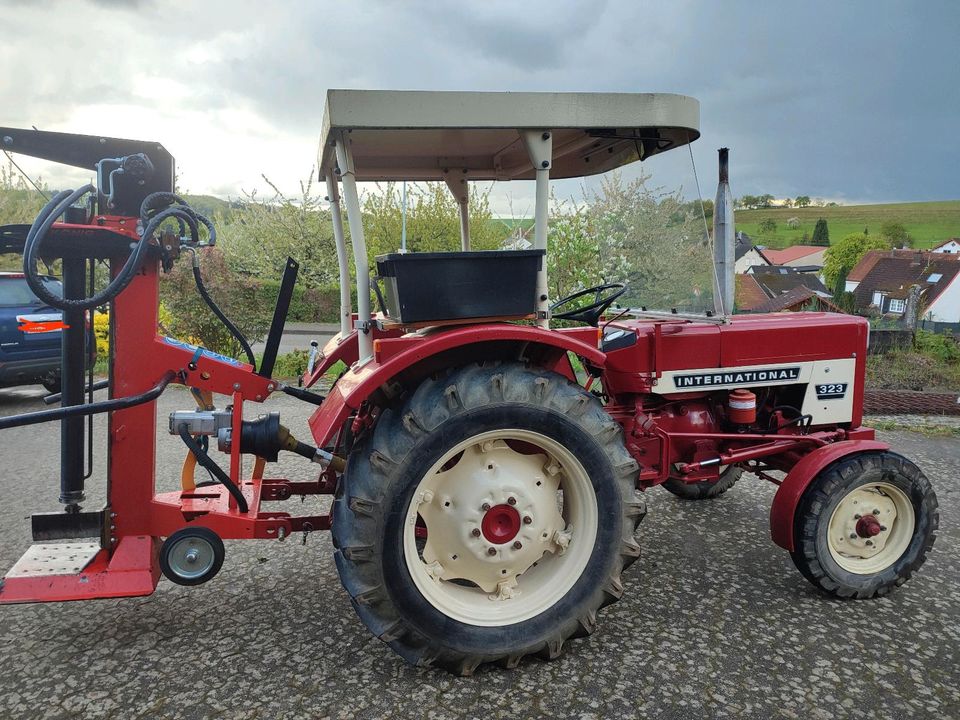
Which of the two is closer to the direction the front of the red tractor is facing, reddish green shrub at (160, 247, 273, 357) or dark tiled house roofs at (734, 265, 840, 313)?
the dark tiled house roofs

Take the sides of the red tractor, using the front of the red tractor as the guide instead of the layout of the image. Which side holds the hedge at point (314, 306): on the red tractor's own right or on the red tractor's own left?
on the red tractor's own left

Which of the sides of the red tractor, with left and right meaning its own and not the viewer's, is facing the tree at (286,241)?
left

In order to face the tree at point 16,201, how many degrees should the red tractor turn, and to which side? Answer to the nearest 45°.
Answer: approximately 135° to its left

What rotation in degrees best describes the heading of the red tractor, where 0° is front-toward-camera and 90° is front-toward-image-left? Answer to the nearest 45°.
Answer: approximately 270°

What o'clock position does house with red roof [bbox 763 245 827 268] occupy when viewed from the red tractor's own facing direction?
The house with red roof is roughly at 10 o'clock from the red tractor.

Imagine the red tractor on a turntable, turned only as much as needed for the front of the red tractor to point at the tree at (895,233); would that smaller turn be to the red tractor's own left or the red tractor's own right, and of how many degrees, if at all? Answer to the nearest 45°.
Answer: approximately 45° to the red tractor's own left

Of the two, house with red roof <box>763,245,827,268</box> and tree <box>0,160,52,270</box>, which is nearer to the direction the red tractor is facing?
the house with red roof

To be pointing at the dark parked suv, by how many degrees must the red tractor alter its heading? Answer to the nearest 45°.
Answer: approximately 135° to its left

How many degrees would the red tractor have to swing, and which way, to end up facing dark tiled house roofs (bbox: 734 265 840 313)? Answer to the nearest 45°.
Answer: approximately 45° to its left

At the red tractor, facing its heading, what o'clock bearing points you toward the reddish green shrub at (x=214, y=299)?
The reddish green shrub is roughly at 8 o'clock from the red tractor.

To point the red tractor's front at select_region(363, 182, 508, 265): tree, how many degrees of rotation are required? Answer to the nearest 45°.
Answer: approximately 90° to its left
